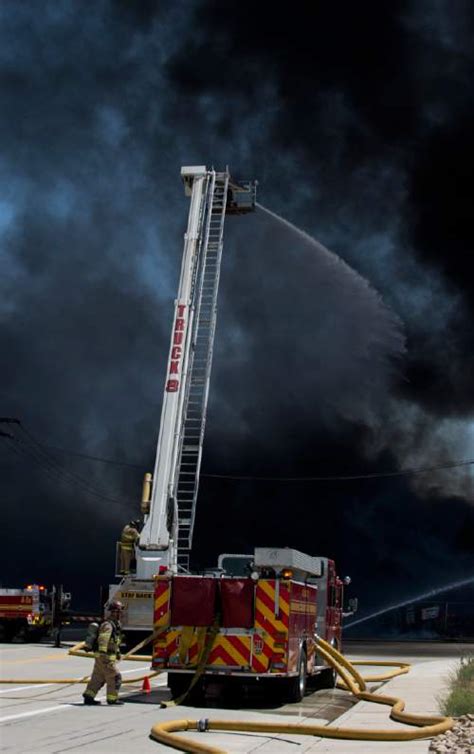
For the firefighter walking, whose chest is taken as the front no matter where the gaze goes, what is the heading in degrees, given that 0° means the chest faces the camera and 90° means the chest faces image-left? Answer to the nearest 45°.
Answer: approximately 270°

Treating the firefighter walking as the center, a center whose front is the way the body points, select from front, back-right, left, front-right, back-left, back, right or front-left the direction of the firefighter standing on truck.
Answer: left

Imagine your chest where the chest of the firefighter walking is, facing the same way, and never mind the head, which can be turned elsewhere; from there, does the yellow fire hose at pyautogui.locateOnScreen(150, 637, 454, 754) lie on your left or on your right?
on your right
